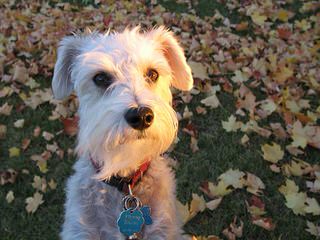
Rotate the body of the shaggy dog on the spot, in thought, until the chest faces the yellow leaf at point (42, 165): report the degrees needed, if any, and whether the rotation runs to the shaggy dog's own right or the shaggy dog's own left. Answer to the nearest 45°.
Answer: approximately 135° to the shaggy dog's own right

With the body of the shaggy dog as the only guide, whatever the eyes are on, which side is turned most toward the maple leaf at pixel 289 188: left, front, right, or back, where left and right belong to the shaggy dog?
left

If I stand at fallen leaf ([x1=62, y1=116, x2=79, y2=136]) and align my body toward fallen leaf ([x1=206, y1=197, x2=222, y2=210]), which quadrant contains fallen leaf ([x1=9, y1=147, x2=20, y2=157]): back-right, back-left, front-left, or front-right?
back-right

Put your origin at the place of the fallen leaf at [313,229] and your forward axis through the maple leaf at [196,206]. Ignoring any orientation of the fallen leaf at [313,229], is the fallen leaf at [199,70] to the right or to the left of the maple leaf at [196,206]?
right

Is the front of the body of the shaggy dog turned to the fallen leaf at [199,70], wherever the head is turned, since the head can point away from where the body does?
no

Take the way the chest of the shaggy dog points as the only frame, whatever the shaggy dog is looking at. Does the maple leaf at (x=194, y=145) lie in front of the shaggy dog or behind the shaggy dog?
behind

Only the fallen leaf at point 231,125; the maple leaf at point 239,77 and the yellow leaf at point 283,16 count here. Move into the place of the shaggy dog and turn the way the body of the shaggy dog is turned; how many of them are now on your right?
0

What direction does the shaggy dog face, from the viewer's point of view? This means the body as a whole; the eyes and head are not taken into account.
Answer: toward the camera

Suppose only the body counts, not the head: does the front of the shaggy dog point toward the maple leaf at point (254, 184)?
no

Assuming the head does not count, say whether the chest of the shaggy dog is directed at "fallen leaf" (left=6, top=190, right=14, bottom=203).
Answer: no

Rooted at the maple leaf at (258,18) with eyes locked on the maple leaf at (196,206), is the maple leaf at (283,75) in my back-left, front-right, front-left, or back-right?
front-left

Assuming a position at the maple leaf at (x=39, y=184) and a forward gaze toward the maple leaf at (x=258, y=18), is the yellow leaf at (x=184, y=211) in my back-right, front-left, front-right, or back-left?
front-right
